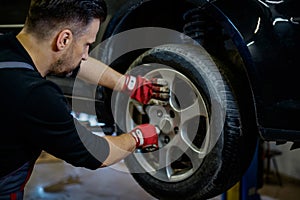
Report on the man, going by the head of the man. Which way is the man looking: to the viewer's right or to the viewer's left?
to the viewer's right

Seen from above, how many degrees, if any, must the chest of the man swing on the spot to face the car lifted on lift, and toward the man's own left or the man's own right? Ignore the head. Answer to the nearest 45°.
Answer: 0° — they already face it

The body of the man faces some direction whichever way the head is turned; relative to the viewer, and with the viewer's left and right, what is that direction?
facing away from the viewer and to the right of the viewer
